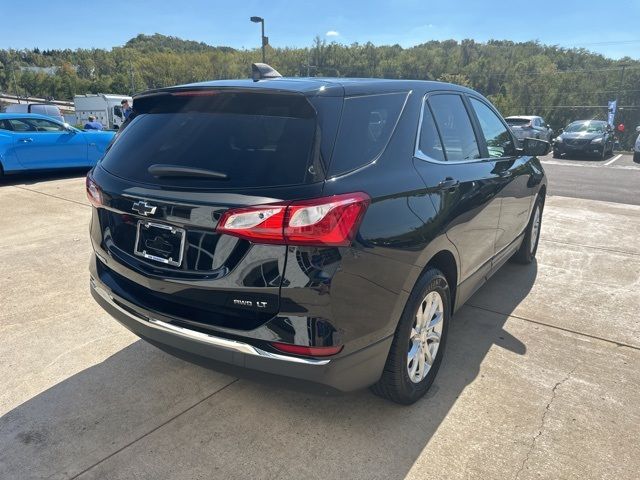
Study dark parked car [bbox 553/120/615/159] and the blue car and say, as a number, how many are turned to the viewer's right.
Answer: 1

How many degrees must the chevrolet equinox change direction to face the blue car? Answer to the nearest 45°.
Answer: approximately 90° to its left

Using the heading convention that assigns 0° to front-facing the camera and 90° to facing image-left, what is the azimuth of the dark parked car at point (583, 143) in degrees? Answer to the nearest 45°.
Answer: approximately 45°

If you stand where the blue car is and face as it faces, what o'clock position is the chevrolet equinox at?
The chevrolet equinox is roughly at 3 o'clock from the blue car.

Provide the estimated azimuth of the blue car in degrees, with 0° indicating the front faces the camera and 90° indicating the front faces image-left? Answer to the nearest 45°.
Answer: approximately 270°

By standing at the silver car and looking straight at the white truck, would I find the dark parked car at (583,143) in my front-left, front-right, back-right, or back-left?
back-left

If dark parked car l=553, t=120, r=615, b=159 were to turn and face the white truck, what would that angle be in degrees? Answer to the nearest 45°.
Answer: approximately 45° to its right

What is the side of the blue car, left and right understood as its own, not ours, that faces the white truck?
left

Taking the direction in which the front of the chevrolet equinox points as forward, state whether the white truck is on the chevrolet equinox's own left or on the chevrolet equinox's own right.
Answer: on the chevrolet equinox's own left

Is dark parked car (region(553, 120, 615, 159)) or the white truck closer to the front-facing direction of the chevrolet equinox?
the dark parked car

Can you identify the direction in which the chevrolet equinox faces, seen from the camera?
facing away from the viewer and to the right of the viewer

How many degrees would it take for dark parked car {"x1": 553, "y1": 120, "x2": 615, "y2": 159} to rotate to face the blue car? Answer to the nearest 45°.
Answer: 0° — it already faces it

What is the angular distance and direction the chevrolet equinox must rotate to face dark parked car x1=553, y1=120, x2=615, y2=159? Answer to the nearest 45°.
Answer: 0° — it already faces it
